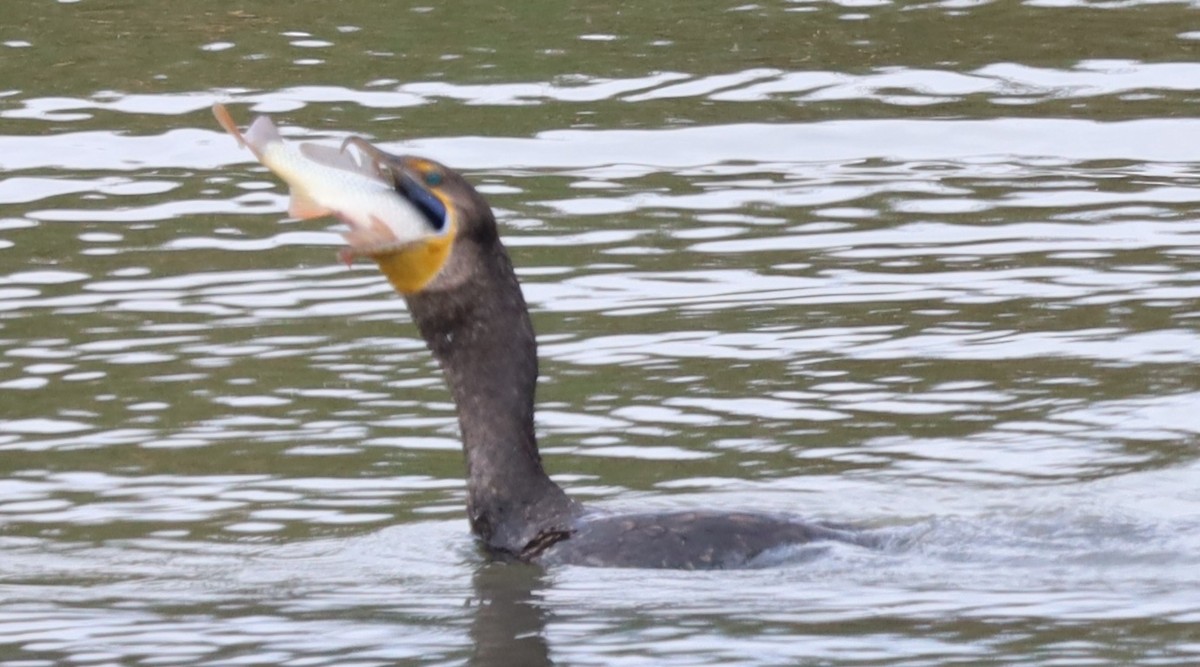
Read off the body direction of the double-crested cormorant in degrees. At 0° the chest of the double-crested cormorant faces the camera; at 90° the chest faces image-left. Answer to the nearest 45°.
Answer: approximately 90°
